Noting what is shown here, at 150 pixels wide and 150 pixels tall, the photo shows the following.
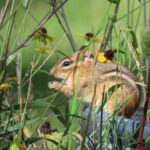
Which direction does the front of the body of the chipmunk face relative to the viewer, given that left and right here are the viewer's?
facing to the left of the viewer
